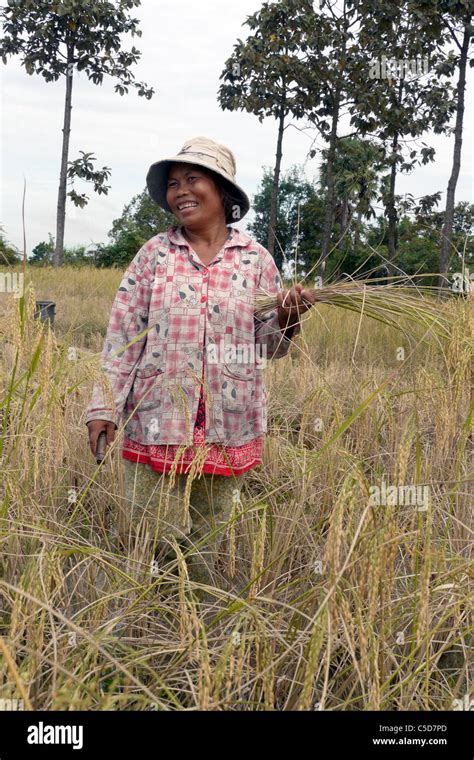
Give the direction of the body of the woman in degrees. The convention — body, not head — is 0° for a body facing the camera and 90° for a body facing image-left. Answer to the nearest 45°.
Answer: approximately 0°

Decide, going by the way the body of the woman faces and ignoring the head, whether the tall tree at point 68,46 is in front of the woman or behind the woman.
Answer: behind

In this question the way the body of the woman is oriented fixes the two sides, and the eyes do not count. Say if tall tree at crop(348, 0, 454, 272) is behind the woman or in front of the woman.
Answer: behind
